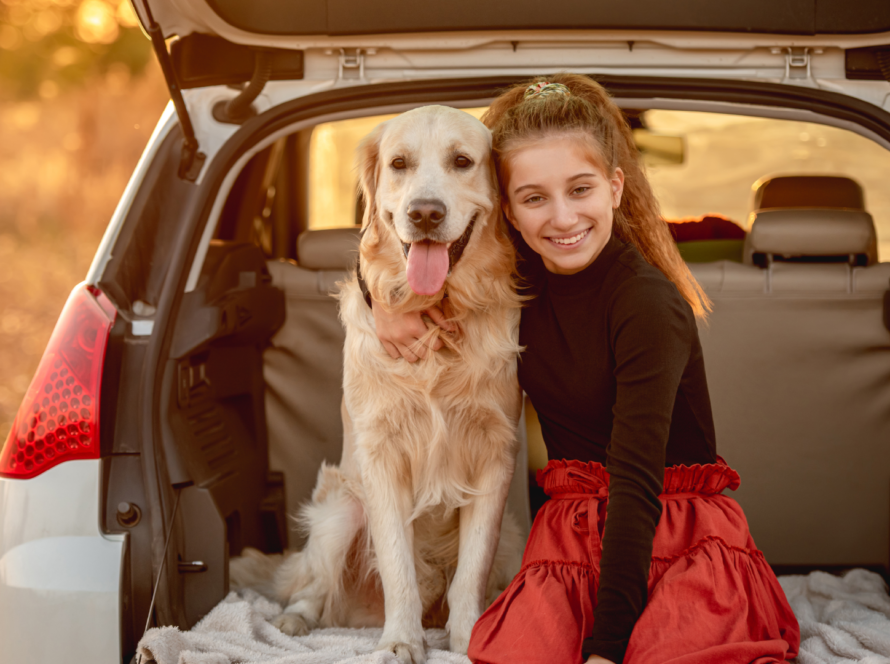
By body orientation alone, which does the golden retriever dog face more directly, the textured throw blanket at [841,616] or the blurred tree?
the textured throw blanket

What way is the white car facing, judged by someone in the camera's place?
facing away from the viewer

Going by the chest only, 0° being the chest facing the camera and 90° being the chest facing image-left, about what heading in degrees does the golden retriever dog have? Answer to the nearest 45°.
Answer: approximately 0°
